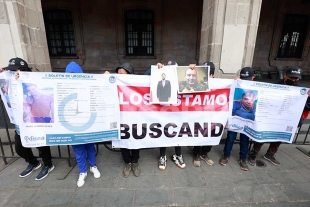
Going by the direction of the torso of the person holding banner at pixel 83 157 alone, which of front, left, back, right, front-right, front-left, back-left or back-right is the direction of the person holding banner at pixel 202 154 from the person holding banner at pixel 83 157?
left

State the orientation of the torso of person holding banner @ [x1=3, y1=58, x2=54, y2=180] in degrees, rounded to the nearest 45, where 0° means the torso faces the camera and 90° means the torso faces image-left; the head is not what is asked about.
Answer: approximately 45°

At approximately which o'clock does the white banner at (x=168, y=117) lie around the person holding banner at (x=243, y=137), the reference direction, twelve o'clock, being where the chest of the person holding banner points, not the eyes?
The white banner is roughly at 2 o'clock from the person holding banner.

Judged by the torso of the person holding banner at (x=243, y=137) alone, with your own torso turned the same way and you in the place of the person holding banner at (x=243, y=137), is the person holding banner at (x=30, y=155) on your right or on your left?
on your right

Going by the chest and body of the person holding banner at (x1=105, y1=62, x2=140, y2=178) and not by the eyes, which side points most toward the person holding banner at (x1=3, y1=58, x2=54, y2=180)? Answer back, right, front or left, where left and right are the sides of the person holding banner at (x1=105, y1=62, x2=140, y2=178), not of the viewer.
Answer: right

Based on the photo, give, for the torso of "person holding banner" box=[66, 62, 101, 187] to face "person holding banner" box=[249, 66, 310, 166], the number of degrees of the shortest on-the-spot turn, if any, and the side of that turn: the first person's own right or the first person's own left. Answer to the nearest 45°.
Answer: approximately 90° to the first person's own left

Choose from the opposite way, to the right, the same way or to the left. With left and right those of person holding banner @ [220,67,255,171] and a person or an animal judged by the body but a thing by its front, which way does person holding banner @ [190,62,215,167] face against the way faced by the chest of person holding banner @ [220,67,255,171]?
the same way

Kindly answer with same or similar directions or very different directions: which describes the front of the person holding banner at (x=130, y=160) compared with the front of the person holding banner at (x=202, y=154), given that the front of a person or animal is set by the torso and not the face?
same or similar directions

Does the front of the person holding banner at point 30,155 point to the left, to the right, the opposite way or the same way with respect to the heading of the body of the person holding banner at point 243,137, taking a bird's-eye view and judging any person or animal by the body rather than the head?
the same way

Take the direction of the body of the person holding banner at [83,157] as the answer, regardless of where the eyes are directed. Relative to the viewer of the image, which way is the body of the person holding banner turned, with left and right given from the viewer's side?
facing the viewer

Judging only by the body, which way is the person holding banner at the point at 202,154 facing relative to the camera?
toward the camera

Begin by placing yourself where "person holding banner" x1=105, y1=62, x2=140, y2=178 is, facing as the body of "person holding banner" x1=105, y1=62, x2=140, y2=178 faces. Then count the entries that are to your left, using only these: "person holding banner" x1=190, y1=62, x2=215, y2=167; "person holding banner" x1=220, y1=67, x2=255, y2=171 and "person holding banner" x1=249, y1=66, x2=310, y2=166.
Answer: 3

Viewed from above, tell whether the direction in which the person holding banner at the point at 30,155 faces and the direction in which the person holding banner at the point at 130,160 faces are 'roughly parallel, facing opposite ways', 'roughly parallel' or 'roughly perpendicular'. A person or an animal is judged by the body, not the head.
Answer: roughly parallel

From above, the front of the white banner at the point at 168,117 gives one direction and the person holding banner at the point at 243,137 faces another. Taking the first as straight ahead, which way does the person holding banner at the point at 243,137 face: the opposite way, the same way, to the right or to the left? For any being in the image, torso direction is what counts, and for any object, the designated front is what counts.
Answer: the same way

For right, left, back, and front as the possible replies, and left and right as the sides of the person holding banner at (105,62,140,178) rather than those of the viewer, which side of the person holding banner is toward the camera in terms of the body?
front
